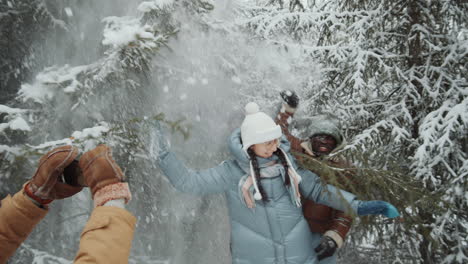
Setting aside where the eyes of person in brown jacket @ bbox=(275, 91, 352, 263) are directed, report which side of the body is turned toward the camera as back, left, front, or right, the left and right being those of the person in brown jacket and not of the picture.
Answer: front

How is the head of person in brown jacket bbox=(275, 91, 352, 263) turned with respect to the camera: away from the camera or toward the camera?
toward the camera

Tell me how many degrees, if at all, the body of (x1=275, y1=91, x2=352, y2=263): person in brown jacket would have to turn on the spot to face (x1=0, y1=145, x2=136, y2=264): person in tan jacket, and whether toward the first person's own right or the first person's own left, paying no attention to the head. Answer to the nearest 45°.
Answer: approximately 45° to the first person's own right

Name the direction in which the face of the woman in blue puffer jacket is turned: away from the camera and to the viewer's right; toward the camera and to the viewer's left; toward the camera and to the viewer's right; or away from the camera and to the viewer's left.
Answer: toward the camera and to the viewer's right

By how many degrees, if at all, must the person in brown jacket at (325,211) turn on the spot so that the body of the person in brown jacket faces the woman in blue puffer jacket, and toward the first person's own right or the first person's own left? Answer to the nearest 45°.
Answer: approximately 45° to the first person's own right
